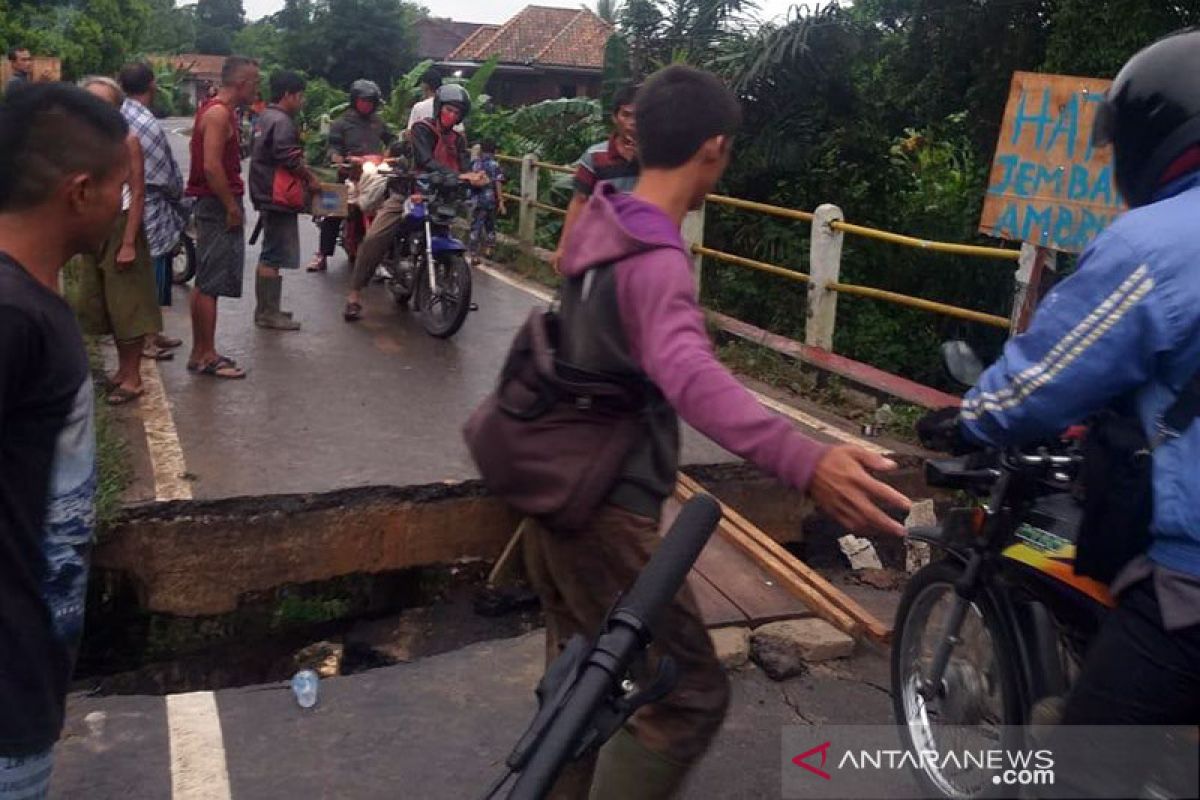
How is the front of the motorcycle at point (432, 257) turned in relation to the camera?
facing the viewer and to the right of the viewer

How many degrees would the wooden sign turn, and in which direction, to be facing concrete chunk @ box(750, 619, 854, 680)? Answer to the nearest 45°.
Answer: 0° — it already faces it

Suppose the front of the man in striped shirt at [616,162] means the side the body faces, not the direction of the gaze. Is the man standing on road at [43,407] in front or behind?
in front

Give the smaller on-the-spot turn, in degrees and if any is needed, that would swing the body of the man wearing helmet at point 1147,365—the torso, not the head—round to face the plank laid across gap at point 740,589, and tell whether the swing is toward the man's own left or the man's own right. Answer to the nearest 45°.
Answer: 0° — they already face it

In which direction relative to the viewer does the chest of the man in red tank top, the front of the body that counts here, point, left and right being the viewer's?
facing to the right of the viewer

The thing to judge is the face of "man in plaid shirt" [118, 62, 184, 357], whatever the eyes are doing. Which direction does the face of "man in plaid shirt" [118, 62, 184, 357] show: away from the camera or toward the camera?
away from the camera

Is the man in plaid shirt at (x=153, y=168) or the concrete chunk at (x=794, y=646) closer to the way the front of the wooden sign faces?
the concrete chunk

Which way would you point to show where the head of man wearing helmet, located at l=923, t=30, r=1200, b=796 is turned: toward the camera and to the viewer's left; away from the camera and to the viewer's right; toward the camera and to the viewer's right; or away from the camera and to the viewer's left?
away from the camera and to the viewer's left

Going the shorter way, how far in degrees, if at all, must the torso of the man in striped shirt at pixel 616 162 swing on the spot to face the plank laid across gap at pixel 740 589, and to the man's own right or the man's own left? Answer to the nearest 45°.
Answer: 0° — they already face it
